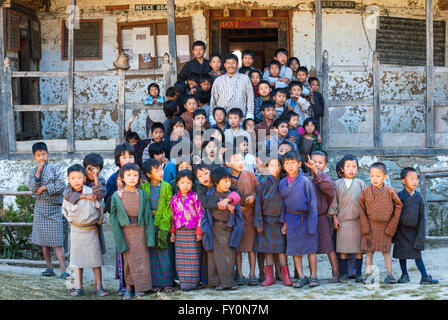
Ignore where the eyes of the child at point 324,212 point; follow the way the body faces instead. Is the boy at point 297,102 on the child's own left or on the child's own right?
on the child's own right

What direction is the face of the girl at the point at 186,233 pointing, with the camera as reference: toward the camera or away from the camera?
toward the camera

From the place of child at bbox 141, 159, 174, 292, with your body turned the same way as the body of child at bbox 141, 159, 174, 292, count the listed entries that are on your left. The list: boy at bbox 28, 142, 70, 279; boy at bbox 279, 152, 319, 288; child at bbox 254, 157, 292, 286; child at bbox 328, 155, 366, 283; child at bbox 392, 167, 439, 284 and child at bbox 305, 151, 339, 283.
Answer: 5

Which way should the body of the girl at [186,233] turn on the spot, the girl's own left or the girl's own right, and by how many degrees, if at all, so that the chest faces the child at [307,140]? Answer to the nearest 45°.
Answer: approximately 135° to the girl's own left

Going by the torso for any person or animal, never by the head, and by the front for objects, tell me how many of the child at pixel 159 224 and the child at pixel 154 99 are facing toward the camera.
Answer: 2

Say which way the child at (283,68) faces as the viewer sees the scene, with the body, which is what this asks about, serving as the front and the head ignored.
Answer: toward the camera

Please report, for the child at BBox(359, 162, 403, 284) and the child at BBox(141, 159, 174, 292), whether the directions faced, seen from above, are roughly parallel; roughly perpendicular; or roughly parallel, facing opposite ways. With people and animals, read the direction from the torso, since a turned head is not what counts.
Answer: roughly parallel

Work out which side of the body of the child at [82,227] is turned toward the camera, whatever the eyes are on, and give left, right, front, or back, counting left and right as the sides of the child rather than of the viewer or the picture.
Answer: front

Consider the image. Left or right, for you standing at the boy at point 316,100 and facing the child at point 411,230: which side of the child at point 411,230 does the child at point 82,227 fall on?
right

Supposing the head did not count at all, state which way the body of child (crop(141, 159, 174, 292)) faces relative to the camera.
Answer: toward the camera

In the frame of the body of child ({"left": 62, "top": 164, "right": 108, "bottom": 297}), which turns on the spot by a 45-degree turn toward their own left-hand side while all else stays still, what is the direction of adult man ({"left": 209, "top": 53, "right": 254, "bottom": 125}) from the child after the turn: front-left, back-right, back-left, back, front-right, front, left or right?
left

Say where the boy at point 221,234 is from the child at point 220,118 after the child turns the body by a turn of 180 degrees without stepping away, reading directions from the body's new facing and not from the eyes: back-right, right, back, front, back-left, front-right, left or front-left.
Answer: back

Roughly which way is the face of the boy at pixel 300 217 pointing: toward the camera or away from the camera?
toward the camera

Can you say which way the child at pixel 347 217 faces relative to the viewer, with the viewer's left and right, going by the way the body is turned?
facing the viewer

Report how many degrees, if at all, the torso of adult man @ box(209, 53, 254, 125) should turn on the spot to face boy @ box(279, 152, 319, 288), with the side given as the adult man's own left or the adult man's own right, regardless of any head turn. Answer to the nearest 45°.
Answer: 0° — they already face them

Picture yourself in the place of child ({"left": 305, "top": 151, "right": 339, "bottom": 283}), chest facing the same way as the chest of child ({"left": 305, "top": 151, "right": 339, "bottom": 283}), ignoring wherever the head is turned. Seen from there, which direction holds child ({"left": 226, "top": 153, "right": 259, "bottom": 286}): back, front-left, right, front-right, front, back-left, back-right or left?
front-right

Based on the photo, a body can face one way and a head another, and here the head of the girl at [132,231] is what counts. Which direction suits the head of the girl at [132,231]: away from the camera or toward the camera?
toward the camera
